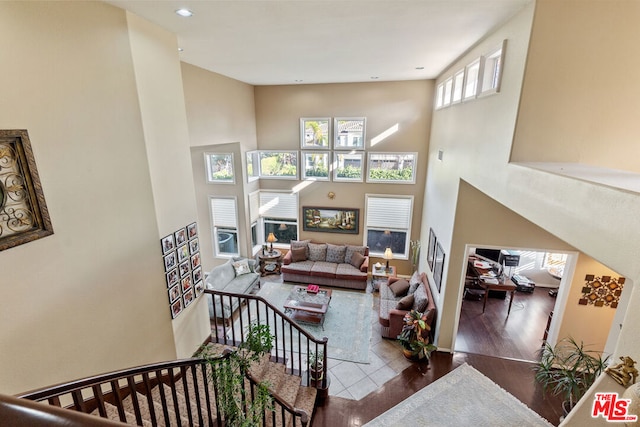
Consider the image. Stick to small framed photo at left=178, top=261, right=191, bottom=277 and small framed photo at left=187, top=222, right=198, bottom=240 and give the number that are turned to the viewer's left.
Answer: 0

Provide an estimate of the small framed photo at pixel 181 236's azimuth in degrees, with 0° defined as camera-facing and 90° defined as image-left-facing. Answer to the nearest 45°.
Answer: approximately 315°

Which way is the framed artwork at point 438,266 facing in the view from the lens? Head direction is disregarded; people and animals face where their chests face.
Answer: facing to the left of the viewer

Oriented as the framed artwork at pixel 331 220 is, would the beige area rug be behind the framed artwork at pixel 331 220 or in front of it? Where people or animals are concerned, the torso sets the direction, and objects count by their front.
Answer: in front

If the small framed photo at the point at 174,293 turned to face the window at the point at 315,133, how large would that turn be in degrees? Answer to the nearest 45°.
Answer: approximately 90° to its left

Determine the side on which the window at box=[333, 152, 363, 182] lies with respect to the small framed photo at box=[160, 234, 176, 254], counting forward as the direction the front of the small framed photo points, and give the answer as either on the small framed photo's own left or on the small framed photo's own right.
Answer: on the small framed photo's own left

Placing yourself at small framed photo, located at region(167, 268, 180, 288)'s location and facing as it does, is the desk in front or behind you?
in front

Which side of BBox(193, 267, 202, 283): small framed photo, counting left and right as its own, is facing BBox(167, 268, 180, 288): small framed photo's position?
right

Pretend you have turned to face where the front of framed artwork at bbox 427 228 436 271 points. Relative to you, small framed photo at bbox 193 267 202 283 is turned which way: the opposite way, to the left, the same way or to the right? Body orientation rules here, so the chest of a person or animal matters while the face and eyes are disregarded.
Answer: the opposite way

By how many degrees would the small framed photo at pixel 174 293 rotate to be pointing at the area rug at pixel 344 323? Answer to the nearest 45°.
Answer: approximately 45° to its left

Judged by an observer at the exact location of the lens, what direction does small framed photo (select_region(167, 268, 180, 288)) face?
facing the viewer and to the right of the viewer

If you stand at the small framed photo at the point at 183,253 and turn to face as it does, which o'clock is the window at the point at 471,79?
The window is roughly at 11 o'clock from the small framed photo.
